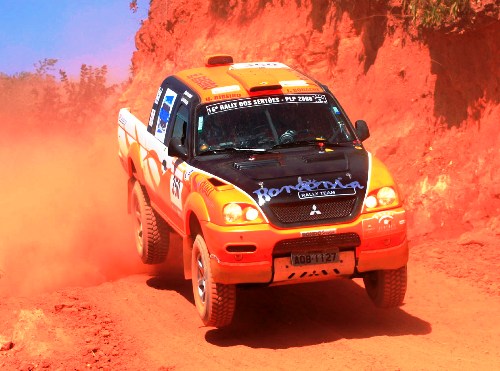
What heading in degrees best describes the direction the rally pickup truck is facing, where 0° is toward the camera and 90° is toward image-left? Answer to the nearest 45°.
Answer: approximately 315°

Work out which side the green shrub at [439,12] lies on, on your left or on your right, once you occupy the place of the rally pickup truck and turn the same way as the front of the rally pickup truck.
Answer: on your left
